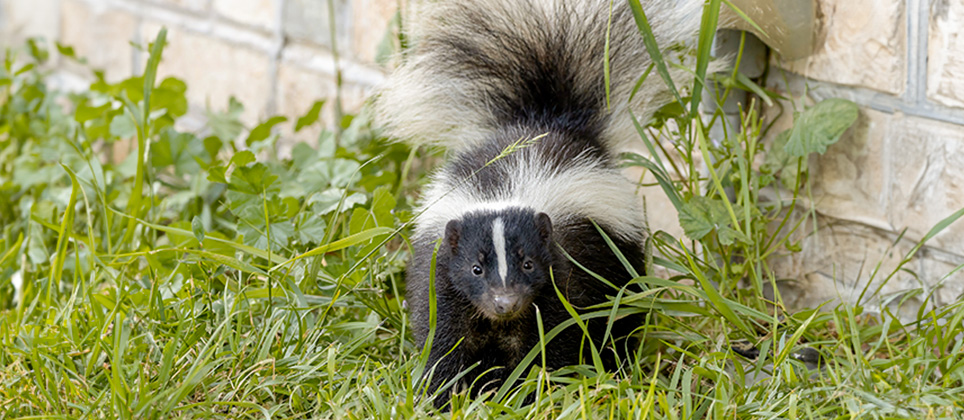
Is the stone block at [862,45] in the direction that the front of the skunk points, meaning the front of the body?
no

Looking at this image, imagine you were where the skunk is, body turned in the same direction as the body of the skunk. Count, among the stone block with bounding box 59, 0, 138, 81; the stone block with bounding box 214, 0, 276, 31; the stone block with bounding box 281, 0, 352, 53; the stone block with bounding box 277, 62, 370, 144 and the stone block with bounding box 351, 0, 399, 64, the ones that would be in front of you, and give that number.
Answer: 0

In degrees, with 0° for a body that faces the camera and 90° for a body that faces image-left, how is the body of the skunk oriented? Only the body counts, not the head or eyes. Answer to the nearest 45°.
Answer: approximately 0°

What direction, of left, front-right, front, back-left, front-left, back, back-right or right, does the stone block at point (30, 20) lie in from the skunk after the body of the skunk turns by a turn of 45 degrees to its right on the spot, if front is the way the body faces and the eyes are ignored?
right

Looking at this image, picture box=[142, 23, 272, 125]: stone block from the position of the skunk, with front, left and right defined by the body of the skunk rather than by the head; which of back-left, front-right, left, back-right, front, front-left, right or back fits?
back-right

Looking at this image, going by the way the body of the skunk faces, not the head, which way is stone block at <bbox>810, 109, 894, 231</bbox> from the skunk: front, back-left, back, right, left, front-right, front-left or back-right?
left

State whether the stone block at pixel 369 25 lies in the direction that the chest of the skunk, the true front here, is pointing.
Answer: no

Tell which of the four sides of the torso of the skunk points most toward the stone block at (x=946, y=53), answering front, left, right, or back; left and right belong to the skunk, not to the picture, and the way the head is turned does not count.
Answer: left

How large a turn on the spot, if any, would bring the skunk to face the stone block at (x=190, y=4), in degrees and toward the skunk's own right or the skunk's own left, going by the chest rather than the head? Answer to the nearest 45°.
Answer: approximately 135° to the skunk's own right

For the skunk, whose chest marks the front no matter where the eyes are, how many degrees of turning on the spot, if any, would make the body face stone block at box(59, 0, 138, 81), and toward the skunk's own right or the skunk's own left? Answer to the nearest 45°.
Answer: approximately 135° to the skunk's own right

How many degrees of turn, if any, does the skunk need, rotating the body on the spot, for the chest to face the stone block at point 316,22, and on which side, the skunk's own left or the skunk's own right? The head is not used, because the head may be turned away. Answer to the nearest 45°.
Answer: approximately 135° to the skunk's own right

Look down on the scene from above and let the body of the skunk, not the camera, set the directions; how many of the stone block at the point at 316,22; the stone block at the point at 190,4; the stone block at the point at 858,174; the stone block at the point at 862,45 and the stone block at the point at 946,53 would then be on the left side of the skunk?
3

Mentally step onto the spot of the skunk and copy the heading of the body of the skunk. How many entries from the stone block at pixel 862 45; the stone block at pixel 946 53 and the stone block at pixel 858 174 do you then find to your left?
3

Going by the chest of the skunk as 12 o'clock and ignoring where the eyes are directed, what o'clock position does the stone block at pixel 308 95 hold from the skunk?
The stone block is roughly at 5 o'clock from the skunk.
